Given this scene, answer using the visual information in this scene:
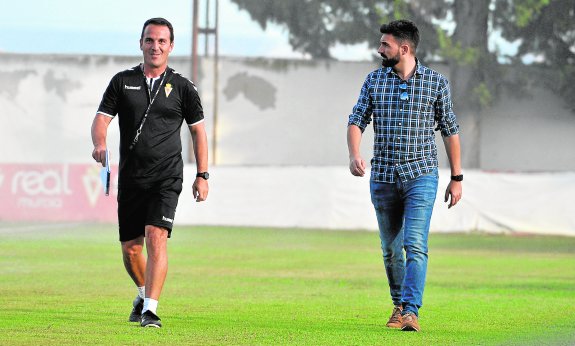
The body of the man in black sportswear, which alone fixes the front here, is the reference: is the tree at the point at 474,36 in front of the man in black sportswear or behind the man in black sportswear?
behind

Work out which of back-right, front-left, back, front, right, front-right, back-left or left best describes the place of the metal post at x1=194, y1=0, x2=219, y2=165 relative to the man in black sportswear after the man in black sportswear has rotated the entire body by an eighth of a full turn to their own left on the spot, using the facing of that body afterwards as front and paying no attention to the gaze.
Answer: back-left

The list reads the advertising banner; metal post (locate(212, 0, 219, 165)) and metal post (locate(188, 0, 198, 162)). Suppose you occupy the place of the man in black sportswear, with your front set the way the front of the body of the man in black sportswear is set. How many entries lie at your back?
3

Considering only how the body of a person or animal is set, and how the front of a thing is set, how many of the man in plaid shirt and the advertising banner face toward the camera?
2

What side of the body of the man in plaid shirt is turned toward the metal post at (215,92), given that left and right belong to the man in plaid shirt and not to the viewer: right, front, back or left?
back

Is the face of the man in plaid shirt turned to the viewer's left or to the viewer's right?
to the viewer's left
